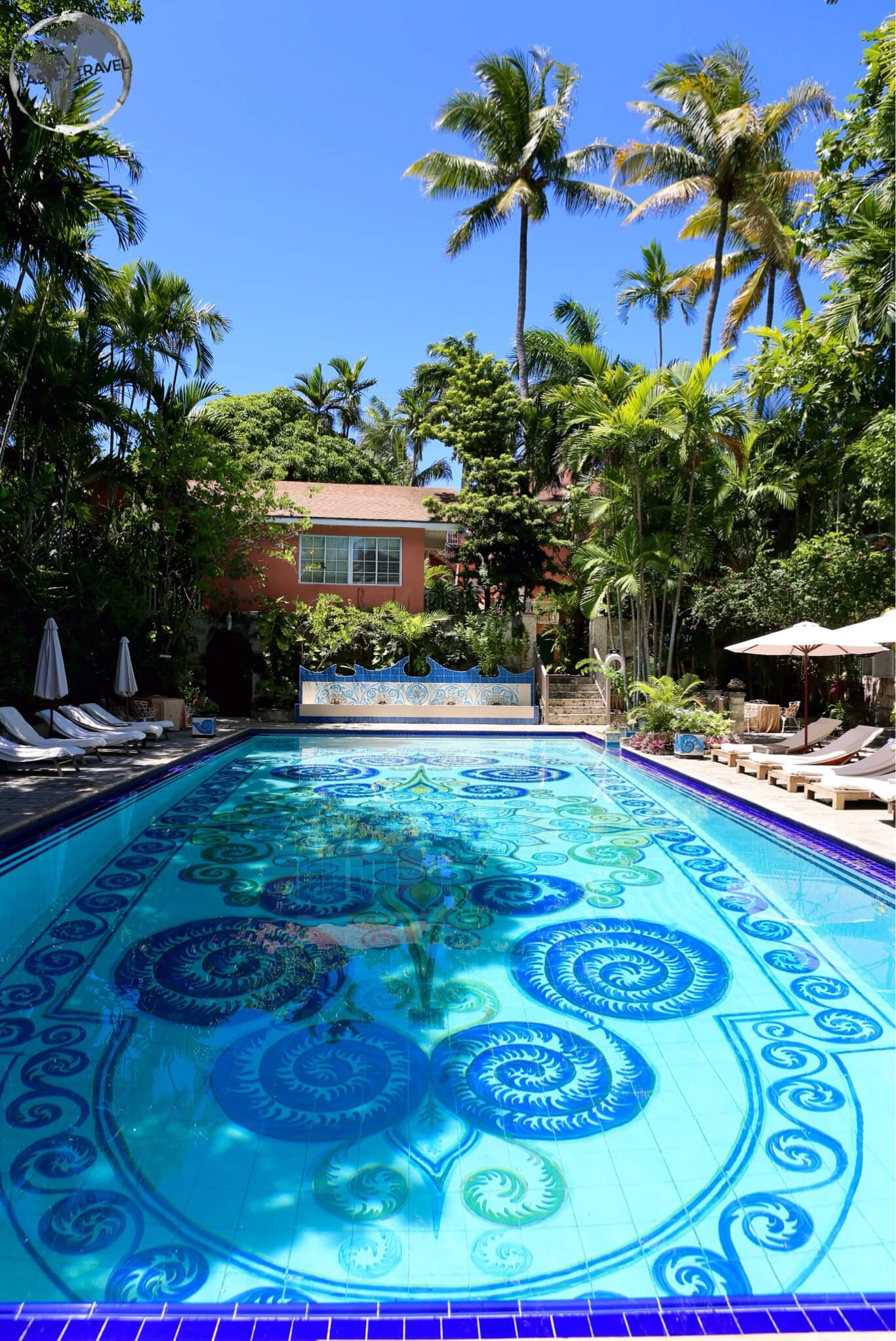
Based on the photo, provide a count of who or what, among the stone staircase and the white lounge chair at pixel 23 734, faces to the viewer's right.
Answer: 1

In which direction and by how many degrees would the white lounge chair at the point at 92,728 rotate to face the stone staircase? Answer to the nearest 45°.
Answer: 0° — it already faces it

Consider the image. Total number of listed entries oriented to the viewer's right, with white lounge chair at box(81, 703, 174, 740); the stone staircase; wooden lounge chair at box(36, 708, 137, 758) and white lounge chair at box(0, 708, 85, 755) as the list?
3

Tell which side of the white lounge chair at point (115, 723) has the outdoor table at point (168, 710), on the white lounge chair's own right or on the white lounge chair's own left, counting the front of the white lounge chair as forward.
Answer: on the white lounge chair's own left

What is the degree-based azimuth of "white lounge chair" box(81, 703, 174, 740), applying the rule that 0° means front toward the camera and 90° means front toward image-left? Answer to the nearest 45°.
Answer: approximately 270°

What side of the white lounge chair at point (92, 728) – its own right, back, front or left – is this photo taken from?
right

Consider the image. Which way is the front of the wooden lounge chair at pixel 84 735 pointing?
to the viewer's right

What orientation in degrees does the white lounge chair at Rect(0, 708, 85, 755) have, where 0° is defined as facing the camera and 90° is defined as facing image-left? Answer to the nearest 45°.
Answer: approximately 270°

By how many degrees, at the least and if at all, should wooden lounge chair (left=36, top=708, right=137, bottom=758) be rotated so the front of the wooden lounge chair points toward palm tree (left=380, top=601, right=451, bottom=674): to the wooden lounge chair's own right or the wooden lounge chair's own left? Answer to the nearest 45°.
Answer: approximately 45° to the wooden lounge chair's own left
